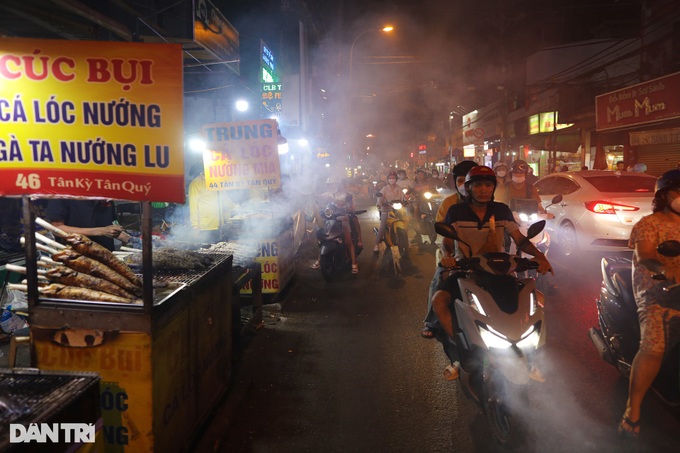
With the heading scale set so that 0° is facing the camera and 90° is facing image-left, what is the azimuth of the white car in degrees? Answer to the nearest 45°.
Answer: approximately 135°

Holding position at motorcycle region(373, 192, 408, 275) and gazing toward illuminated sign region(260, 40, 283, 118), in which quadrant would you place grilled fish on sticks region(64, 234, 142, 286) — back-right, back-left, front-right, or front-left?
back-left

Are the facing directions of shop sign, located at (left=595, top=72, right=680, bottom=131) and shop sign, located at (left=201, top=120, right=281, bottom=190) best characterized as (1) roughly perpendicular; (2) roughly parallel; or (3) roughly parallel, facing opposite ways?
roughly perpendicular
